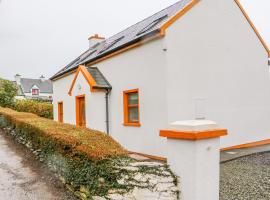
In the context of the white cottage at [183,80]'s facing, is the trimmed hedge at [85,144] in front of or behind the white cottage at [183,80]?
in front

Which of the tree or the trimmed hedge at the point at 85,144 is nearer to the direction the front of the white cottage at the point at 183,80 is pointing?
the trimmed hedge

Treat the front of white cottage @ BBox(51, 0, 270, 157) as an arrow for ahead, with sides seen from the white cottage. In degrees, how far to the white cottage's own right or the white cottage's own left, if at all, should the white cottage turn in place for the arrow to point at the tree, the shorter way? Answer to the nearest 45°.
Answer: approximately 90° to the white cottage's own right

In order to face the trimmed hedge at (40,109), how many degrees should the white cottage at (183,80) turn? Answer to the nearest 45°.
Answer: approximately 90° to its right

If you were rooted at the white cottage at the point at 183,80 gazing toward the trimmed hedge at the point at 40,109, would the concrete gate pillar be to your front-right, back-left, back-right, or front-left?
back-left

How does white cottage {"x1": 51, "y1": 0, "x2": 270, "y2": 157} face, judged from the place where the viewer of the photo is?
facing the viewer and to the left of the viewer

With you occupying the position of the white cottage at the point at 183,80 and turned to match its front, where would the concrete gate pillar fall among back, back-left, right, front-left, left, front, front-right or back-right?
front-left

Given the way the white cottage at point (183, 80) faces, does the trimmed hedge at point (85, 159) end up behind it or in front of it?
in front
